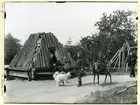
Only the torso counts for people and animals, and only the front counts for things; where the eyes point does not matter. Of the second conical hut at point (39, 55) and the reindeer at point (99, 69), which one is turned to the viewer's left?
the reindeer

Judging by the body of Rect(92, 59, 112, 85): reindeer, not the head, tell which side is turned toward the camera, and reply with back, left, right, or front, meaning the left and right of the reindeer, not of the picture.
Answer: left

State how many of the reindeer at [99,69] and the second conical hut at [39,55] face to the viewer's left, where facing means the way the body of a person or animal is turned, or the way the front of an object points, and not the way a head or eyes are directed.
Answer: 1
